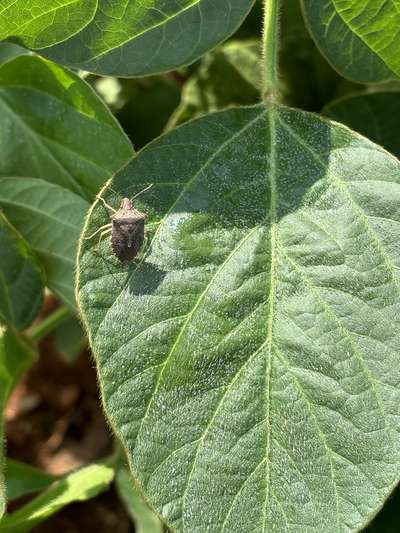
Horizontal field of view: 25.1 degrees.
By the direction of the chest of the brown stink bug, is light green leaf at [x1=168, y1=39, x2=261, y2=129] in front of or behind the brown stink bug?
in front

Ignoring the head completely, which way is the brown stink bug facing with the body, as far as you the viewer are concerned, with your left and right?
facing away from the viewer
